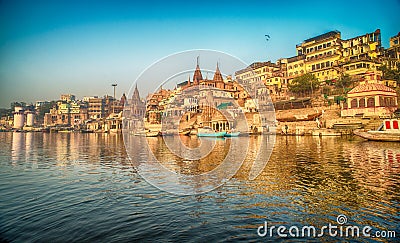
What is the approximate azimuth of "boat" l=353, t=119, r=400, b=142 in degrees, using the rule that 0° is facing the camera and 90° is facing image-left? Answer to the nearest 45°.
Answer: approximately 90°
